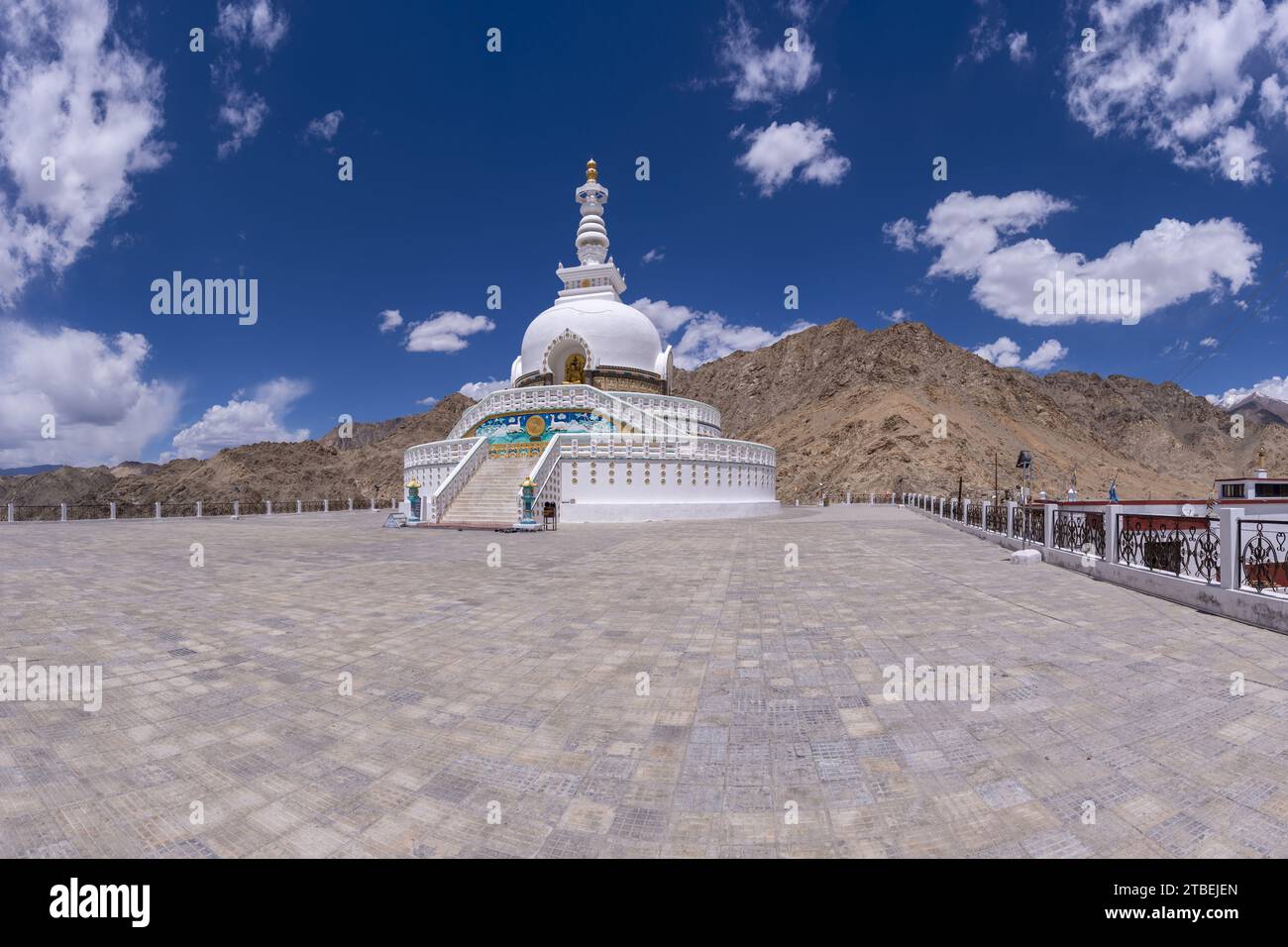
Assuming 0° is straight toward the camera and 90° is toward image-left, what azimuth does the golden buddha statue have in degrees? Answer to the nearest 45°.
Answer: approximately 45°
